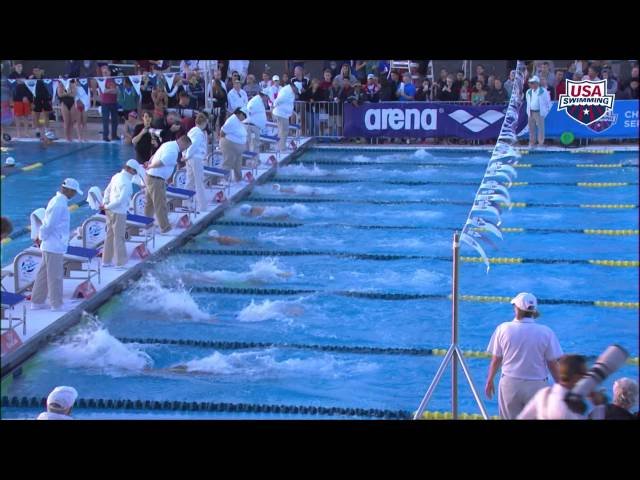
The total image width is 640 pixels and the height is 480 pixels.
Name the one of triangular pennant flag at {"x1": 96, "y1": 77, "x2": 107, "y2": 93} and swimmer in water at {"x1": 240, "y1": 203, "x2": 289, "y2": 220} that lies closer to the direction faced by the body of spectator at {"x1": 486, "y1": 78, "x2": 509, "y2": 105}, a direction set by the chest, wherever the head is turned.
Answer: the swimmer in water

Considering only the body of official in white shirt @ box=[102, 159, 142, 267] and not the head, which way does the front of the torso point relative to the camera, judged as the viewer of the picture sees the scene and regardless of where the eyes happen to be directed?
to the viewer's right

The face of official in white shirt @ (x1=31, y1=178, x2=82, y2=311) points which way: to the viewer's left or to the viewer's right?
to the viewer's right

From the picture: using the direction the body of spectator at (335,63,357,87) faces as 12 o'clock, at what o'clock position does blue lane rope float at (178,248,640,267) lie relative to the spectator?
The blue lane rope float is roughly at 12 o'clock from the spectator.

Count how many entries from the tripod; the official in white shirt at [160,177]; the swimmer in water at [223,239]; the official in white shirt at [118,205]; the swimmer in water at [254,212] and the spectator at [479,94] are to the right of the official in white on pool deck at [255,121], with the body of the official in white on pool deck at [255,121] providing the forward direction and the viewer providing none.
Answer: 5

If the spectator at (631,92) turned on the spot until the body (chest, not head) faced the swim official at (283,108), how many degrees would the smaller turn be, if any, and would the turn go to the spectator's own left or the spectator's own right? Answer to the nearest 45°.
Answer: approximately 45° to the spectator's own right

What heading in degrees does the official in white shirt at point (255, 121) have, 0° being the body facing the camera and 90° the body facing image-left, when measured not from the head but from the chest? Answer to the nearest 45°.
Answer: approximately 270°

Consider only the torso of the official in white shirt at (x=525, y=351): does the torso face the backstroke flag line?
yes

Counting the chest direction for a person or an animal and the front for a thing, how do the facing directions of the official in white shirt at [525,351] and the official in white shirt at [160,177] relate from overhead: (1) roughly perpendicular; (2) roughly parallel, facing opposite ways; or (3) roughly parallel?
roughly perpendicular

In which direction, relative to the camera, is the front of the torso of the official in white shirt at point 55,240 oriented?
to the viewer's right
